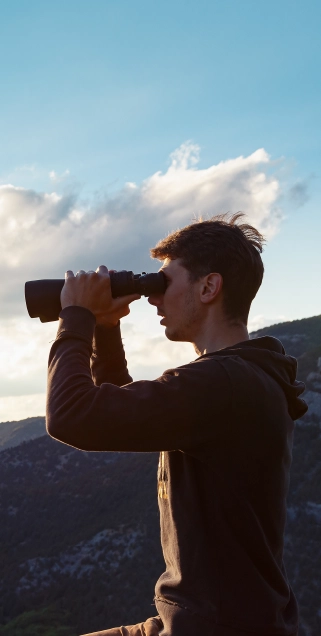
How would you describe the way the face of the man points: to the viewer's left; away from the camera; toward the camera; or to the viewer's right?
to the viewer's left

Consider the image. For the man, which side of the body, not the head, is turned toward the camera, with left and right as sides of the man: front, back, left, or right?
left
